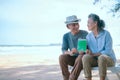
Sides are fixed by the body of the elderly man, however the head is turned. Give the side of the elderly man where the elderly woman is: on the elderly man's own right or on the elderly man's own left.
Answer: on the elderly man's own left

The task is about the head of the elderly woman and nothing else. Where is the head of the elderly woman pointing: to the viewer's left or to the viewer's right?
to the viewer's left

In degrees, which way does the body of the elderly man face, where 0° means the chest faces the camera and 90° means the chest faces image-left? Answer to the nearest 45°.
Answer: approximately 0°

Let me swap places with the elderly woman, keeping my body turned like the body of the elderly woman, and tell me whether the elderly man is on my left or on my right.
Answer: on my right

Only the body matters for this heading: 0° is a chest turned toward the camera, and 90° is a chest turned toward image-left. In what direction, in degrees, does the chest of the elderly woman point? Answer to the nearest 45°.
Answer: approximately 45°
